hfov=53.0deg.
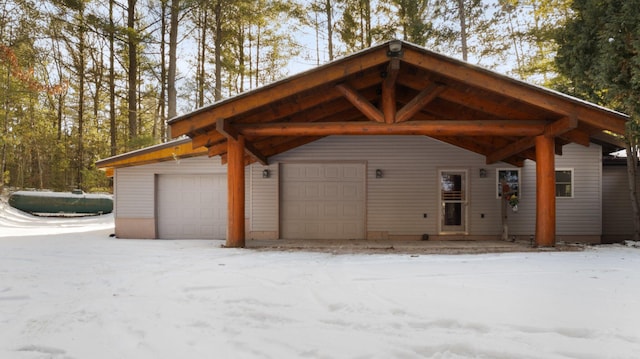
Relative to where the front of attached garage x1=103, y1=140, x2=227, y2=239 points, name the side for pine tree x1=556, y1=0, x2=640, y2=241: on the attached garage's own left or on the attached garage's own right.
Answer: on the attached garage's own left

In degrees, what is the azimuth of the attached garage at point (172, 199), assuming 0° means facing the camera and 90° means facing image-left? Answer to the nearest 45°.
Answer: approximately 0°

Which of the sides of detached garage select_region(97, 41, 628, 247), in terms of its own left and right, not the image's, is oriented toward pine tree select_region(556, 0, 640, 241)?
left

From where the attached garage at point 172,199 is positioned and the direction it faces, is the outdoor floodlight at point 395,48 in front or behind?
in front
